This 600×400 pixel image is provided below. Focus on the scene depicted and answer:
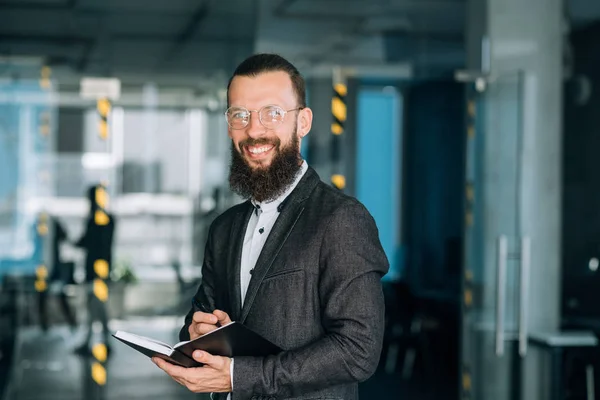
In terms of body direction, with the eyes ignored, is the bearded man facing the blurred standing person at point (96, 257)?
no

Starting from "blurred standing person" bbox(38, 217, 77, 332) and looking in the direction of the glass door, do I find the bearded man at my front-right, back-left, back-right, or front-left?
front-right

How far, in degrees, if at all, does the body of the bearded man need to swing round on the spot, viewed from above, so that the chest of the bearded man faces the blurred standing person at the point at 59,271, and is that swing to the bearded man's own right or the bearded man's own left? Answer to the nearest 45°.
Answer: approximately 135° to the bearded man's own right

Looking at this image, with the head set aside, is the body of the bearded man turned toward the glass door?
no

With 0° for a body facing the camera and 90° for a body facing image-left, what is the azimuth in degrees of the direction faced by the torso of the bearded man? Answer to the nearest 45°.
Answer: approximately 45°
